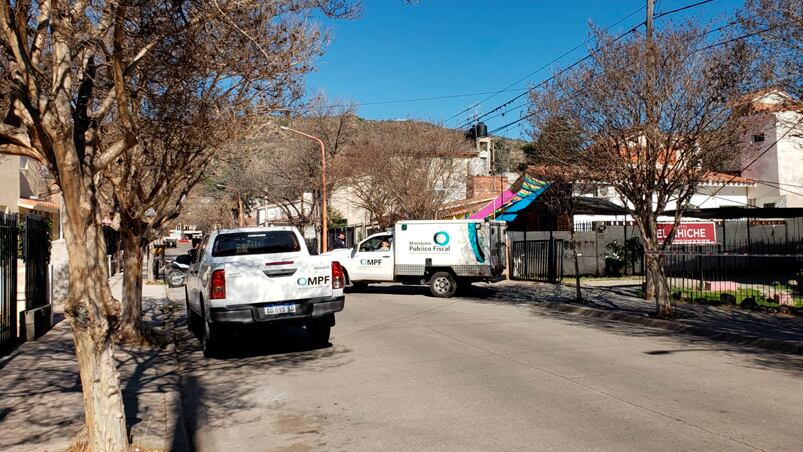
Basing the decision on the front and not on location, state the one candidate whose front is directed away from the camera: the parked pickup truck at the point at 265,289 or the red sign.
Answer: the parked pickup truck

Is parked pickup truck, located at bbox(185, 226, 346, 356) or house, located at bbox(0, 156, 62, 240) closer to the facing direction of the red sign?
the parked pickup truck

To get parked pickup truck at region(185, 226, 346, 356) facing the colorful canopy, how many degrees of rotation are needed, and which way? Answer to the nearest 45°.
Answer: approximately 45° to its right

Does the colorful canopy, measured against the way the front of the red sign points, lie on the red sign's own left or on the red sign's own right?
on the red sign's own right

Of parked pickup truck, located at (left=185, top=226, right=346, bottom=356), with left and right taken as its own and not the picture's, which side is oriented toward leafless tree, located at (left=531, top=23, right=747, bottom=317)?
right

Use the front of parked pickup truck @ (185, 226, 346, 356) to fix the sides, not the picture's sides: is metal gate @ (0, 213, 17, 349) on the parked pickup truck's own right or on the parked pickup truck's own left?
on the parked pickup truck's own left

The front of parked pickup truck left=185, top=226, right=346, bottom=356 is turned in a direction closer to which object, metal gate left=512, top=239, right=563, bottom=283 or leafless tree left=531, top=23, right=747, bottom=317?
the metal gate

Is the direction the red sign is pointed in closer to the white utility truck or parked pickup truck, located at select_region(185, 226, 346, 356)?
the parked pickup truck

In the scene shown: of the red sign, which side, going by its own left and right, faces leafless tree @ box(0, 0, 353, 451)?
front

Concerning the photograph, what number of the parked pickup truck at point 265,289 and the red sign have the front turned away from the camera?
1

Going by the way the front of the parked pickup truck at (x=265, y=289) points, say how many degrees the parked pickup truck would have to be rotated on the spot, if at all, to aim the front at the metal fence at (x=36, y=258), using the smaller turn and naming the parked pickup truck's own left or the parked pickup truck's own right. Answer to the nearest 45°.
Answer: approximately 45° to the parked pickup truck's own left

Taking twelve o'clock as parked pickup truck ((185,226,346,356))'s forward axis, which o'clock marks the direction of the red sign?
The red sign is roughly at 2 o'clock from the parked pickup truck.

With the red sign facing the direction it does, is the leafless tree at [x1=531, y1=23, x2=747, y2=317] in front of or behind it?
in front

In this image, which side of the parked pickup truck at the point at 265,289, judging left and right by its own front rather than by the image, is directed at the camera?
back

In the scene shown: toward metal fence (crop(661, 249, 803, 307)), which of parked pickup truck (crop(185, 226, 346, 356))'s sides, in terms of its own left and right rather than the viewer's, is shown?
right
